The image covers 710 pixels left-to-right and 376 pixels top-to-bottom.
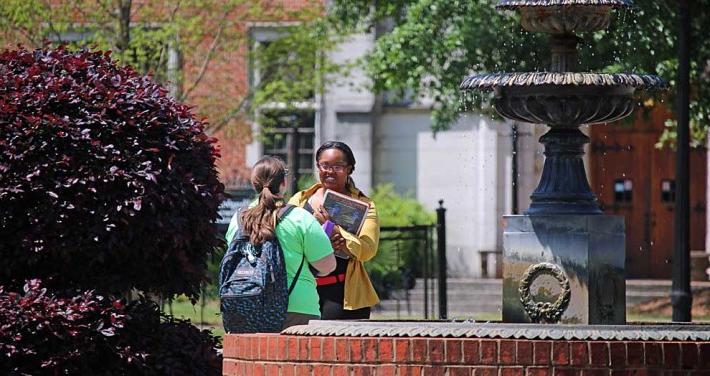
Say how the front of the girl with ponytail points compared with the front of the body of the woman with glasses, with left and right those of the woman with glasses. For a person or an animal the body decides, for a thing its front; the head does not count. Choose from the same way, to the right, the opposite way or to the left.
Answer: the opposite way

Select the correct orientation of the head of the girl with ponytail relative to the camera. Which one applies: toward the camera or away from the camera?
away from the camera

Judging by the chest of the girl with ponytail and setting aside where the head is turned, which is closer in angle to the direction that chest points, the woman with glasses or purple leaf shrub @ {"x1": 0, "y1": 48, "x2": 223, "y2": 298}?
the woman with glasses

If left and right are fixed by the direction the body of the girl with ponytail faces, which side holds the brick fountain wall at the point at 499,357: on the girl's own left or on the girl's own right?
on the girl's own right

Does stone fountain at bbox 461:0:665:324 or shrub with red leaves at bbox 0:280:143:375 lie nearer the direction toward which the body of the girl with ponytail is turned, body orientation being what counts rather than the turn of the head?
the stone fountain

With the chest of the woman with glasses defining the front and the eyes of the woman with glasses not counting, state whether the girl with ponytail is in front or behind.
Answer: in front

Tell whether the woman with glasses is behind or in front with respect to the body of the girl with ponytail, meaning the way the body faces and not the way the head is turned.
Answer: in front

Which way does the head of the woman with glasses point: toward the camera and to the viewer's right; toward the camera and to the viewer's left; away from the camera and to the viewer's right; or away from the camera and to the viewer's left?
toward the camera and to the viewer's left

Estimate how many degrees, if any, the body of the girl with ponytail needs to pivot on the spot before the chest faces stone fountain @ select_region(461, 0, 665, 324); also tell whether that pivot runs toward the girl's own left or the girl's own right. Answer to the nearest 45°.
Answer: approximately 45° to the girl's own right

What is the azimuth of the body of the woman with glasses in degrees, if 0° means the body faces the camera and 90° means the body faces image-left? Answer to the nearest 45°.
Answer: approximately 45°

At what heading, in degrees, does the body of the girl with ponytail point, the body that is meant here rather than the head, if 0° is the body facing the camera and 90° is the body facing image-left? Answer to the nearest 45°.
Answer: approximately 225°

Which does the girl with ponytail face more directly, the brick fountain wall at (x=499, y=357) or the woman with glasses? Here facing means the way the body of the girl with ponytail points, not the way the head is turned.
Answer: the woman with glasses

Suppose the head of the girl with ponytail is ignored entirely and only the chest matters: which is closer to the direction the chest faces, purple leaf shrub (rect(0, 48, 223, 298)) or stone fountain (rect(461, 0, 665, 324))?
the stone fountain
